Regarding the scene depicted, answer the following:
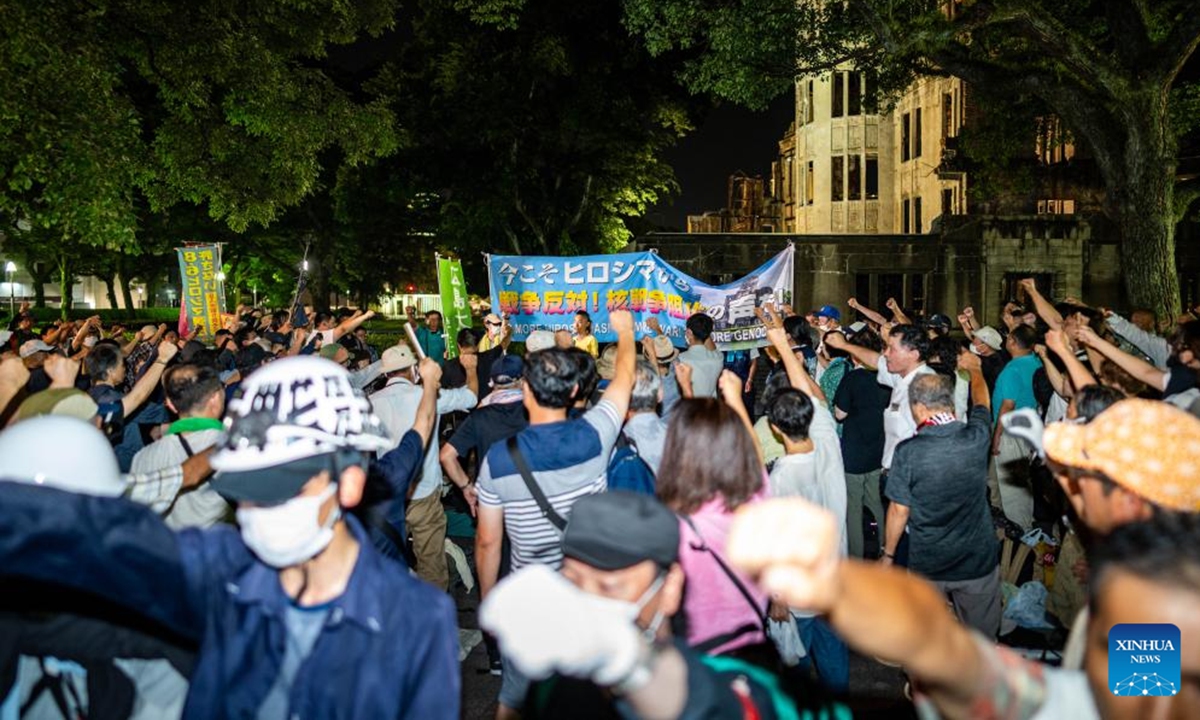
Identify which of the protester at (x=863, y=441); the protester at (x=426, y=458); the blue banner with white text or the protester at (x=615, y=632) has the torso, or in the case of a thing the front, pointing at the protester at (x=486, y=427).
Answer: the blue banner with white text

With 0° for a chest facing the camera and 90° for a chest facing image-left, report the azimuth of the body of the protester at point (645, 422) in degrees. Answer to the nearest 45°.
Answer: approximately 180°

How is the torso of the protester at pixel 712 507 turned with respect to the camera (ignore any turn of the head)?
away from the camera

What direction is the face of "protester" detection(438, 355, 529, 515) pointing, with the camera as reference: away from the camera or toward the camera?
away from the camera

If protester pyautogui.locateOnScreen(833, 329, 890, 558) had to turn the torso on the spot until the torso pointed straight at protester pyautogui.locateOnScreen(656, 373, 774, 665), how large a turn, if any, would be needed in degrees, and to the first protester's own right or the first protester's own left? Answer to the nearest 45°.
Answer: approximately 180°

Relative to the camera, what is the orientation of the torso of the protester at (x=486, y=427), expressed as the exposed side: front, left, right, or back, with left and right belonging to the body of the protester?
back

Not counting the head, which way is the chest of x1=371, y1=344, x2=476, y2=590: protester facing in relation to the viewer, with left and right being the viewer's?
facing away from the viewer and to the right of the viewer

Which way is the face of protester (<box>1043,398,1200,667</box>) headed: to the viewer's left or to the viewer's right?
to the viewer's left

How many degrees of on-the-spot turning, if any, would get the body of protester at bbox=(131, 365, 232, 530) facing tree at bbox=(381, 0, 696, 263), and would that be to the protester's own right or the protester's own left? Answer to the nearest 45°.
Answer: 0° — they already face it

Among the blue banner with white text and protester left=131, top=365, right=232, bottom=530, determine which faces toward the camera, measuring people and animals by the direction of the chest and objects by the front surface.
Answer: the blue banner with white text

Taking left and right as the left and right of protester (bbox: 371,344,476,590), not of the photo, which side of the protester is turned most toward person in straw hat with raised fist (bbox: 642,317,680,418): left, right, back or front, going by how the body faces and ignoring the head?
front

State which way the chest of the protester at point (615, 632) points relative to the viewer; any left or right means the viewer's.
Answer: facing the viewer and to the left of the viewer

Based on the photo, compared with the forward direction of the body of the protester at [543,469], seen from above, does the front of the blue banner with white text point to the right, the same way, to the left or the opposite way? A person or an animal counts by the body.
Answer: the opposite way

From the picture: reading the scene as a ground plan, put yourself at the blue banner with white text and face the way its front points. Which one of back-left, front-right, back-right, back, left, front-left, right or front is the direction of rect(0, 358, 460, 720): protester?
front

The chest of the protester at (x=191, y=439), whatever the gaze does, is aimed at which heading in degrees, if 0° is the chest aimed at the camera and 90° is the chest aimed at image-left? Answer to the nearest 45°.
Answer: approximately 225°

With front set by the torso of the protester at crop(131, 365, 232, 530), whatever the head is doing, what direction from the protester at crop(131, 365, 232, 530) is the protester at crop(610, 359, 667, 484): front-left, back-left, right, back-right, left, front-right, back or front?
front-right

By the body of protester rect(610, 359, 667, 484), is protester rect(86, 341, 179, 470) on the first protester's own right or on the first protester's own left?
on the first protester's own left

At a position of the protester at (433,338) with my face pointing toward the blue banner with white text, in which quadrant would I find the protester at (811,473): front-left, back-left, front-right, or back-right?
front-right

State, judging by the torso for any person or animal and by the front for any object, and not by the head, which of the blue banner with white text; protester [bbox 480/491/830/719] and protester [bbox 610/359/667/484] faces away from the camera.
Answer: protester [bbox 610/359/667/484]
